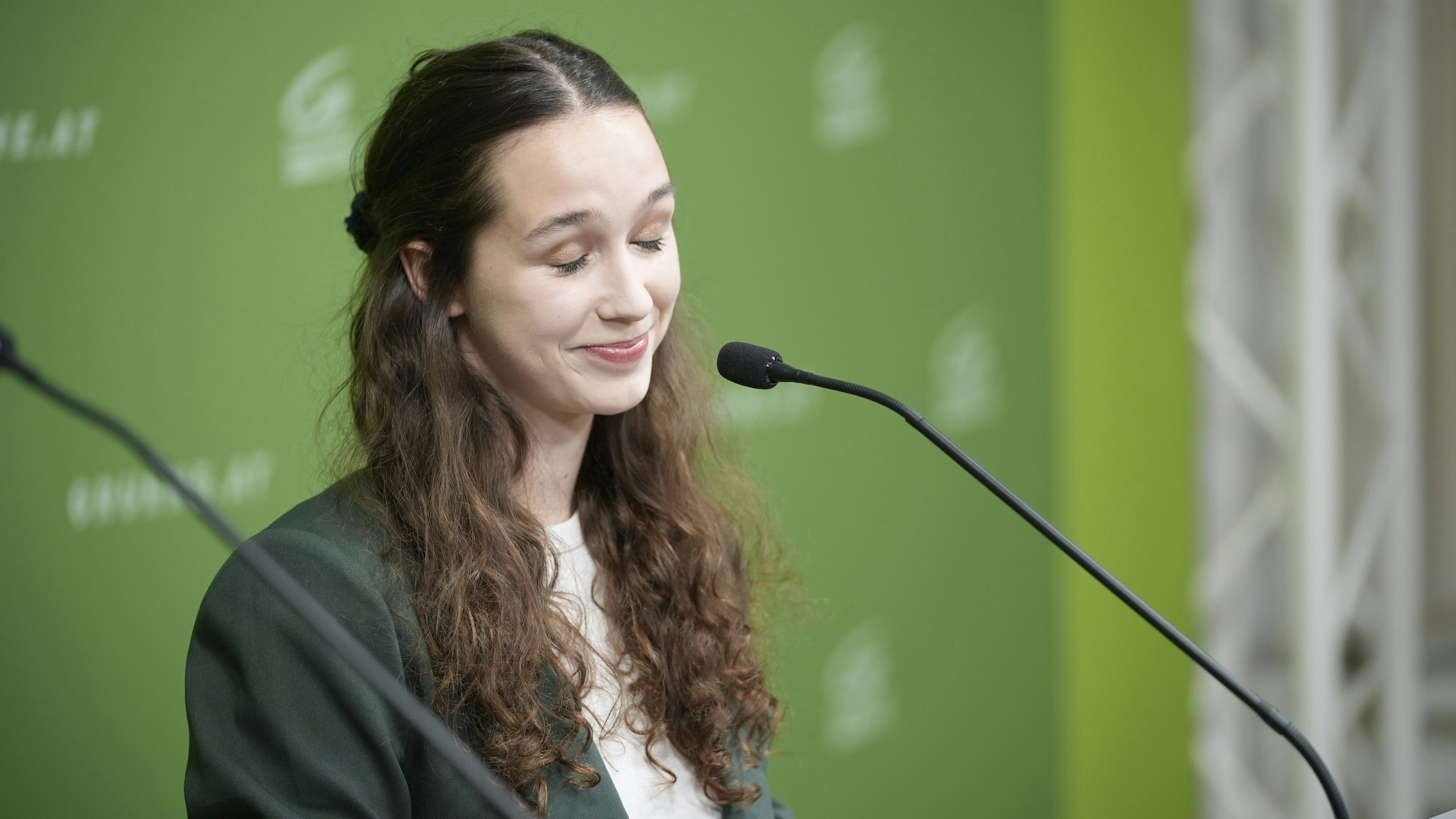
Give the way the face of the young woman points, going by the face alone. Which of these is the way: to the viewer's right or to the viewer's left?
to the viewer's right

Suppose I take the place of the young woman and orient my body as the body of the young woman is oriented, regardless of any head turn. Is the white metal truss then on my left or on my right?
on my left

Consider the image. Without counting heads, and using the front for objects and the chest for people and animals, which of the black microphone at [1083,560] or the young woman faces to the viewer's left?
the black microphone

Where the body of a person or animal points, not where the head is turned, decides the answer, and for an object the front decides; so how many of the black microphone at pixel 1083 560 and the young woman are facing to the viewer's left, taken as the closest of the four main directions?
1

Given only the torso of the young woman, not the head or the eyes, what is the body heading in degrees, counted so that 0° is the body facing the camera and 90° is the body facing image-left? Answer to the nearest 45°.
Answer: approximately 315°

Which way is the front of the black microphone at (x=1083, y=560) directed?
to the viewer's left

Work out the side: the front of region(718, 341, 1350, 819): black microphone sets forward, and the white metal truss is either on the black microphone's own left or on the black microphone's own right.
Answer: on the black microphone's own right
